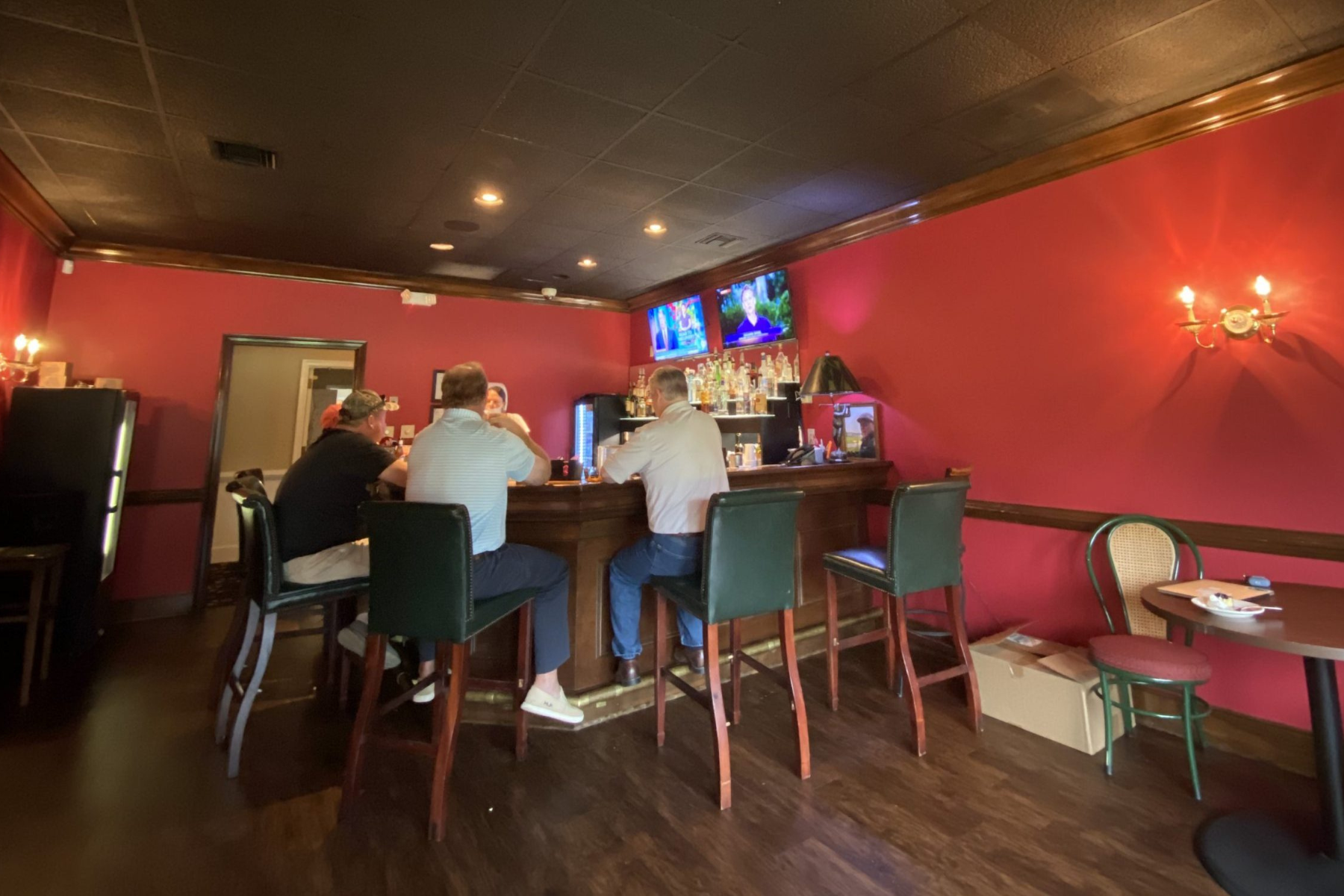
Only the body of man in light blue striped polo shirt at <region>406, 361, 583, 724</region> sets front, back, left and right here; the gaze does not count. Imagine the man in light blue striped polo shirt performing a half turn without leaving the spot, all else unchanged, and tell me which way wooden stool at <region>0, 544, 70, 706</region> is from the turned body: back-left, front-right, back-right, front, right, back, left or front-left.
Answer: right

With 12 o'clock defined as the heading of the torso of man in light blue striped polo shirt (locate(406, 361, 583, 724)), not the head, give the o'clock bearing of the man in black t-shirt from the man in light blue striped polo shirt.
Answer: The man in black t-shirt is roughly at 9 o'clock from the man in light blue striped polo shirt.

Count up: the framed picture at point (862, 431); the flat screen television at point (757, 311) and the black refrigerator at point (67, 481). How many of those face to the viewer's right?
1

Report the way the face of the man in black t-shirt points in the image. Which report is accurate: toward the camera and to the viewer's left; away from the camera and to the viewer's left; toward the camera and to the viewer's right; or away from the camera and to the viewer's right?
away from the camera and to the viewer's right

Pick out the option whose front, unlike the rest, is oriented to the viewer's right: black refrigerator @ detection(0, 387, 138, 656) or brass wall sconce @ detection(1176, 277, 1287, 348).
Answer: the black refrigerator

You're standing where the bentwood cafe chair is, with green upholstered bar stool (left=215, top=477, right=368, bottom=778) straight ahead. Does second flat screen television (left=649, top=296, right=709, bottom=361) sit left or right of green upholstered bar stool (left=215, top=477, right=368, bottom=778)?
right

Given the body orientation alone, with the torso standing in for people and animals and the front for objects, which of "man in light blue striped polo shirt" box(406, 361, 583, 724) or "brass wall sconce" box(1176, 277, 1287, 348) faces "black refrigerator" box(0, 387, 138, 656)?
the brass wall sconce

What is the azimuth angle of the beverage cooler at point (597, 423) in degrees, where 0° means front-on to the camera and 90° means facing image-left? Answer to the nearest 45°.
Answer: approximately 45°

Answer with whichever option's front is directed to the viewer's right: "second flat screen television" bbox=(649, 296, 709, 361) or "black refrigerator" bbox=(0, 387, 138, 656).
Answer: the black refrigerator

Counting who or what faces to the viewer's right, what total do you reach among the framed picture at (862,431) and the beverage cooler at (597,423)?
0

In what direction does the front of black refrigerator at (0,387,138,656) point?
to the viewer's right

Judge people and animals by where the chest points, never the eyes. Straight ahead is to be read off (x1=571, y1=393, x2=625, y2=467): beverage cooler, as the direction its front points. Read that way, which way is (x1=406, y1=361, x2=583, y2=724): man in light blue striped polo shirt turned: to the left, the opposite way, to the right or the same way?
the opposite way
